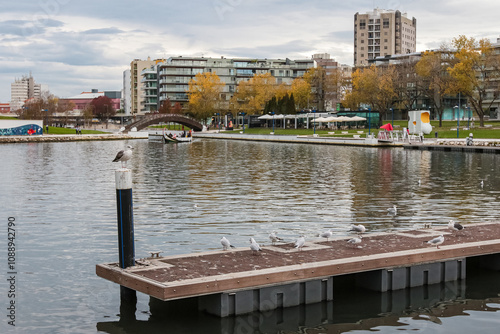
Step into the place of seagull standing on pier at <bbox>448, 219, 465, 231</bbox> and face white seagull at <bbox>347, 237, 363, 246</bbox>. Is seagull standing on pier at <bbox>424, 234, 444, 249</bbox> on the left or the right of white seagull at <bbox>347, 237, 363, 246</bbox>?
left

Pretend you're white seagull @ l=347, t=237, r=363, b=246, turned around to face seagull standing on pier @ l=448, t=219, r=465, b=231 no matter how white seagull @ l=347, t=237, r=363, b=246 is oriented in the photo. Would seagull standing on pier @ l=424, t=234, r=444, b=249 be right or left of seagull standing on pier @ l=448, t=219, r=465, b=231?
right

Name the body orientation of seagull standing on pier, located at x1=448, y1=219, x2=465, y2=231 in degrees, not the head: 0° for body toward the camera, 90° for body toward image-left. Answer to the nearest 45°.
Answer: approximately 90°
